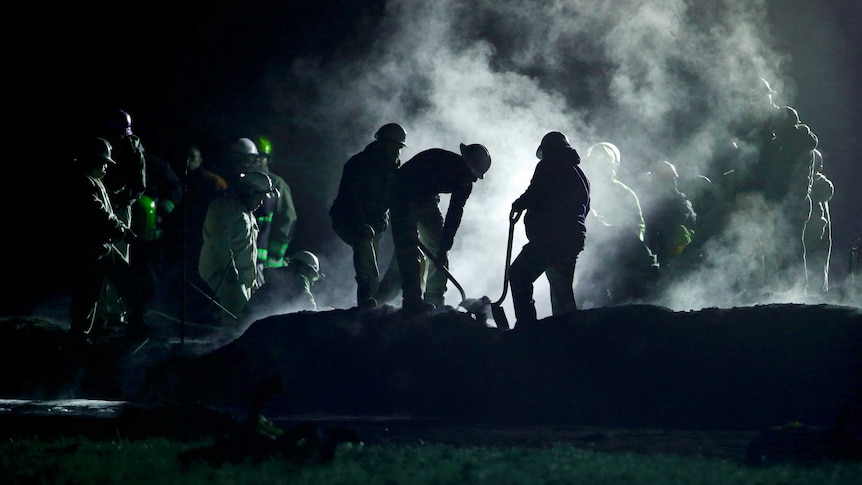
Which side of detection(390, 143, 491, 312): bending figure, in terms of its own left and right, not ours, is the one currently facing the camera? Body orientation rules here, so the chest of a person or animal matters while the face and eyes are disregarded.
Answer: right

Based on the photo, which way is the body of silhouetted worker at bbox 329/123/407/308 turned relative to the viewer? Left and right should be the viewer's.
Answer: facing to the right of the viewer

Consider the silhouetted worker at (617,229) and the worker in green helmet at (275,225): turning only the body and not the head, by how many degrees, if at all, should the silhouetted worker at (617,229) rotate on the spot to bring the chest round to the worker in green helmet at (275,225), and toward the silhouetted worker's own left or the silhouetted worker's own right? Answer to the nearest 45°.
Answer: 0° — they already face them

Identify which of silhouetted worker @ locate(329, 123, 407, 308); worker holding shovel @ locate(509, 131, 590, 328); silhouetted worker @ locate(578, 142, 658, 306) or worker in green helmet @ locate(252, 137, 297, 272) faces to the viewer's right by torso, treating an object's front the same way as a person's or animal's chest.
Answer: silhouetted worker @ locate(329, 123, 407, 308)

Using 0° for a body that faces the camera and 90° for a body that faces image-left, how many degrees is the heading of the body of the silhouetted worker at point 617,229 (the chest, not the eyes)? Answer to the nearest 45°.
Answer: approximately 90°

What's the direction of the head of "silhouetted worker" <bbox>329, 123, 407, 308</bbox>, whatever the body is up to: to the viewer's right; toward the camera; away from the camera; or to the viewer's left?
to the viewer's right

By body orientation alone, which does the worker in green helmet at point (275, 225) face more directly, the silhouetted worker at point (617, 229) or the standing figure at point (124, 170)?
the standing figure

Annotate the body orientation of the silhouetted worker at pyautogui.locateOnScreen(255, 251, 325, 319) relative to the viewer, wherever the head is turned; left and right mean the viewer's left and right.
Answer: facing to the right of the viewer
